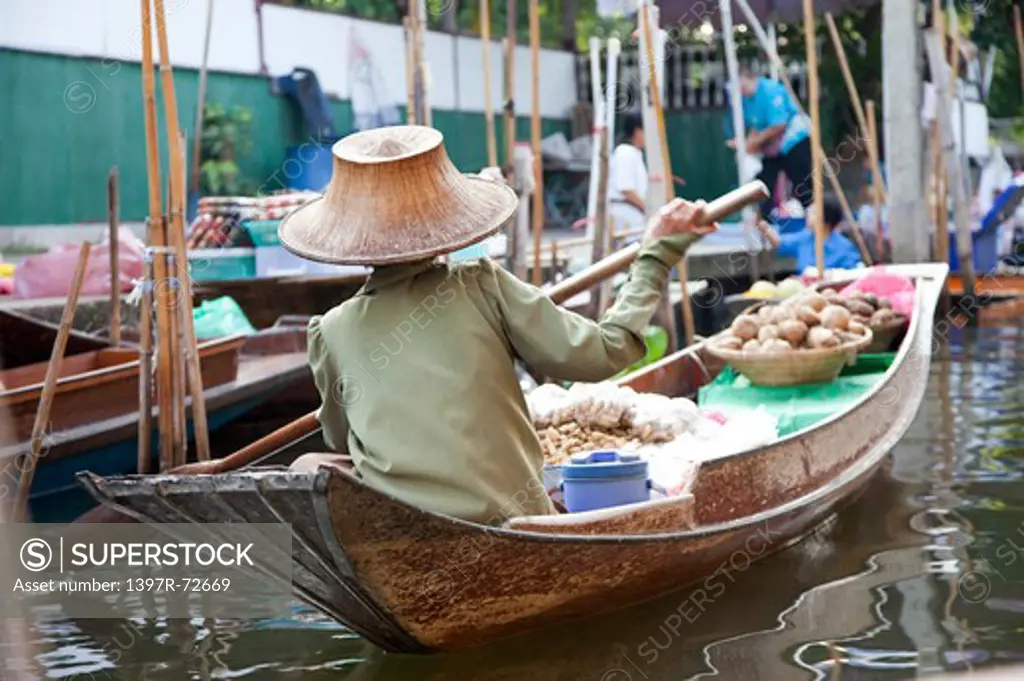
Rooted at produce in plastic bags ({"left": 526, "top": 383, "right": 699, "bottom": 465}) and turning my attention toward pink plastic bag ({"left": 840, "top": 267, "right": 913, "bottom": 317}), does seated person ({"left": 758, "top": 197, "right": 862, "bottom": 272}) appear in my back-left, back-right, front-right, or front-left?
front-left

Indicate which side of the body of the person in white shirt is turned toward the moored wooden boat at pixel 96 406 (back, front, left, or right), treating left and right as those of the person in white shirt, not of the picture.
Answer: right

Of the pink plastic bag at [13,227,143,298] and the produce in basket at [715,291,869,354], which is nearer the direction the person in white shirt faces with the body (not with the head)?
the produce in basket

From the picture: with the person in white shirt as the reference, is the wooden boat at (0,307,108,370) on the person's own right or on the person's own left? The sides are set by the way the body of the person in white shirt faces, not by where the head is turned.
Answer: on the person's own right

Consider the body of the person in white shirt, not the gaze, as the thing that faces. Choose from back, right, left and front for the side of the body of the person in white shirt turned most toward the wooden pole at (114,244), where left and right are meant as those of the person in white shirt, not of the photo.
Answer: right

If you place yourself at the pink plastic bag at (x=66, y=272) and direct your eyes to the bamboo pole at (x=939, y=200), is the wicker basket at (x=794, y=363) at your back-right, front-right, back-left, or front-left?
front-right

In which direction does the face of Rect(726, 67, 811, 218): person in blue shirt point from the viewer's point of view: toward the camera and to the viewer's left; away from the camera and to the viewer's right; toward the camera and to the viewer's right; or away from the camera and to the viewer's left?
toward the camera and to the viewer's left

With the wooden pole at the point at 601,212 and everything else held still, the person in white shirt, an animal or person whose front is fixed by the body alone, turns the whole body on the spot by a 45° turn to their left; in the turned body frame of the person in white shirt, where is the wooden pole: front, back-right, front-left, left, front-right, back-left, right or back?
back-right
